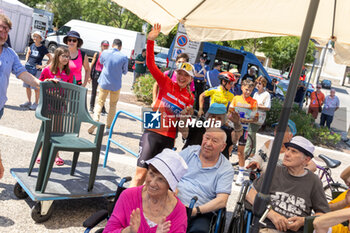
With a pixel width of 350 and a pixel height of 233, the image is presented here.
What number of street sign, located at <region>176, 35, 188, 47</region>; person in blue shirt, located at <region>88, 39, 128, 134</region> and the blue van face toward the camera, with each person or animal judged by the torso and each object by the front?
1

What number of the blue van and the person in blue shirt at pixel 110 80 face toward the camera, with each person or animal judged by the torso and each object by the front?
0

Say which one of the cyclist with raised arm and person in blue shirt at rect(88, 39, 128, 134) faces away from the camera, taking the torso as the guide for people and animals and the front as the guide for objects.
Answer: the person in blue shirt

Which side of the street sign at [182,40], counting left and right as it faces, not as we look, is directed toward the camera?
front

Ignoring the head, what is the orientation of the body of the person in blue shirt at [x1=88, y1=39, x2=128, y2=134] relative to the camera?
away from the camera

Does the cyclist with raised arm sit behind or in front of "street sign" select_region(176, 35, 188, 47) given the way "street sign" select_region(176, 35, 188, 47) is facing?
in front

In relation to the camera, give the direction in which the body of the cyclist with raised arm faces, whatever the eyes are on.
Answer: toward the camera

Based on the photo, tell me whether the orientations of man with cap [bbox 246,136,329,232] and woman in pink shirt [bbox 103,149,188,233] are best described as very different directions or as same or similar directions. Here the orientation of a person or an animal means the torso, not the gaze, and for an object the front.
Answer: same or similar directions

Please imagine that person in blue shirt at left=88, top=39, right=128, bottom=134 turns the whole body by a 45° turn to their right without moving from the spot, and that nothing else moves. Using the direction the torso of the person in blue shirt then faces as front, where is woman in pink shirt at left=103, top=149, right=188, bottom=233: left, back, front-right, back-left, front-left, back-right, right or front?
back-right

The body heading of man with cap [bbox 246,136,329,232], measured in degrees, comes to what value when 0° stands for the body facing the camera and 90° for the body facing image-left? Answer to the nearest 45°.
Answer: approximately 45°

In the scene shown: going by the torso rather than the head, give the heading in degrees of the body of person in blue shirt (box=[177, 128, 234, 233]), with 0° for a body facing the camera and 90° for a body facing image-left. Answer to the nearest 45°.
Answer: approximately 45°

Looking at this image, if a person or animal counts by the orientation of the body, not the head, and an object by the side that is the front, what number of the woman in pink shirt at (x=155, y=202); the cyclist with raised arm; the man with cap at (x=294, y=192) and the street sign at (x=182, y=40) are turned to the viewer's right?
0

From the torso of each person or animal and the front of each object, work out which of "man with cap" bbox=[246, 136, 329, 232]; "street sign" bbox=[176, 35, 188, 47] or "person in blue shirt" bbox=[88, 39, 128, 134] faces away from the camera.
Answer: the person in blue shirt

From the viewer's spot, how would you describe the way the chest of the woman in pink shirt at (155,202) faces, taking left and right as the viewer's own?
facing the viewer and to the left of the viewer
